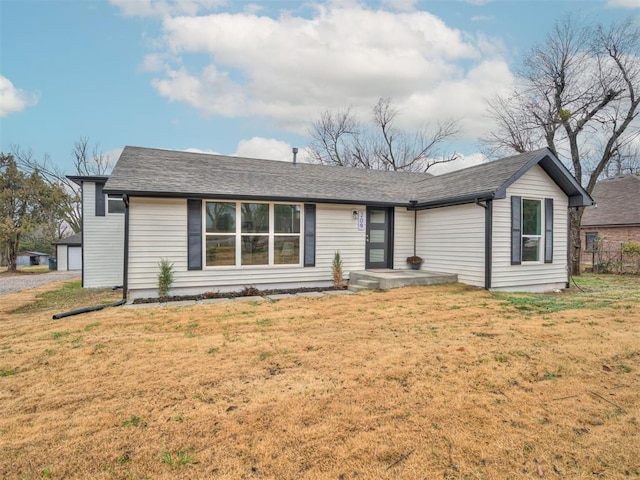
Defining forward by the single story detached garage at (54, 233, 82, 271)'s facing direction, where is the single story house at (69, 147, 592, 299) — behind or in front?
in front

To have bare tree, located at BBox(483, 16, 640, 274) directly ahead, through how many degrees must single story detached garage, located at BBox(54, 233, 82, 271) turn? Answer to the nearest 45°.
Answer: approximately 45° to its left

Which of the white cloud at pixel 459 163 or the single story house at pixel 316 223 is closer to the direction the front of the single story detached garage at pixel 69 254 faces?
the single story house

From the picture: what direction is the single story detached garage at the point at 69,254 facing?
toward the camera

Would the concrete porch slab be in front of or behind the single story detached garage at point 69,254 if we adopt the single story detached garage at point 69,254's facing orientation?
in front

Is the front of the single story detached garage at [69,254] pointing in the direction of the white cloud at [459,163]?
no

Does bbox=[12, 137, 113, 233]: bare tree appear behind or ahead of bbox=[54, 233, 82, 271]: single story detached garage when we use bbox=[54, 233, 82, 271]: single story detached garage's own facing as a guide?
behind

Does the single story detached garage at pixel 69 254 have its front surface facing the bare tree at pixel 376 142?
no

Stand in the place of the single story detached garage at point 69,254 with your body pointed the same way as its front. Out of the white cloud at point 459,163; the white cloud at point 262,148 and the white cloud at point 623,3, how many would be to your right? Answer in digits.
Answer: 0

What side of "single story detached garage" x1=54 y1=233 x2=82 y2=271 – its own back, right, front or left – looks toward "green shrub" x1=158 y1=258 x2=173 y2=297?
front

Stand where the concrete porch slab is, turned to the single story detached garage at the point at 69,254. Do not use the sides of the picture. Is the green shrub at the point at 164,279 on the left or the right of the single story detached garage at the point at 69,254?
left
